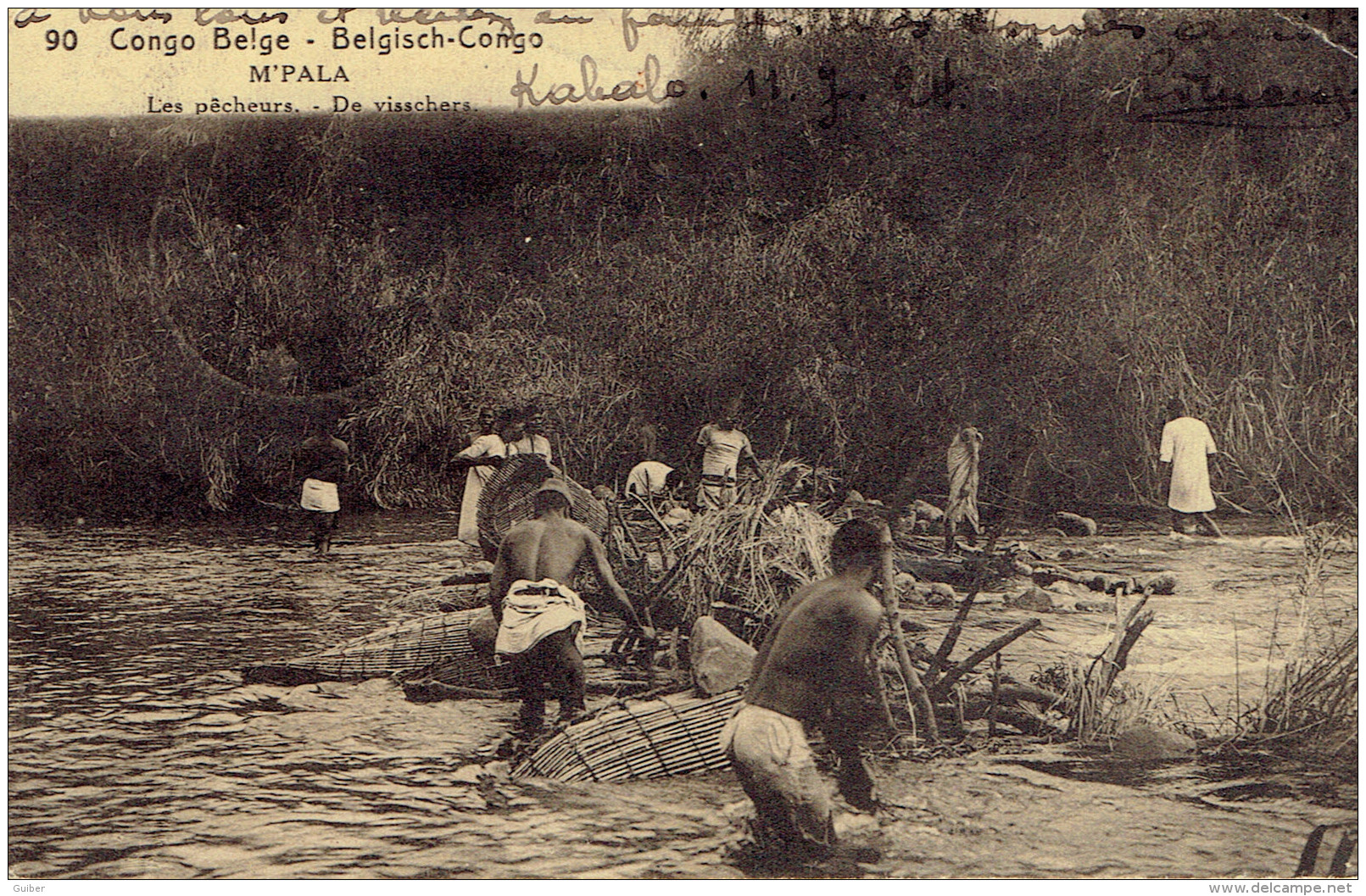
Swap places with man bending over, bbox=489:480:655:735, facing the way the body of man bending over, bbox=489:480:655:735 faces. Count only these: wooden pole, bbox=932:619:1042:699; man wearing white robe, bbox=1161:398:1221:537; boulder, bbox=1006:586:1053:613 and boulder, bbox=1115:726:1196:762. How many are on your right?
4

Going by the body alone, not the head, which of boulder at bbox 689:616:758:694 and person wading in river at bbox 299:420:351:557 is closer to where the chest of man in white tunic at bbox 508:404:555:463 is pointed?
the boulder

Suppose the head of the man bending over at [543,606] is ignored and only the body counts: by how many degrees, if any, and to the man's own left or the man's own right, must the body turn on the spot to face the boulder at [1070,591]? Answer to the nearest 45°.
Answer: approximately 90° to the man's own right

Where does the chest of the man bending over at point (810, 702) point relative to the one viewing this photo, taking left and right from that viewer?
facing away from the viewer and to the right of the viewer

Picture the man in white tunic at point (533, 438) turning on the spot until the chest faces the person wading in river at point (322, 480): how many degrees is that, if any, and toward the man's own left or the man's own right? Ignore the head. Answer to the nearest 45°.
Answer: approximately 90° to the man's own right

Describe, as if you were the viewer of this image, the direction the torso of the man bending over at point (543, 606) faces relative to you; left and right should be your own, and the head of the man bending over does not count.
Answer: facing away from the viewer
